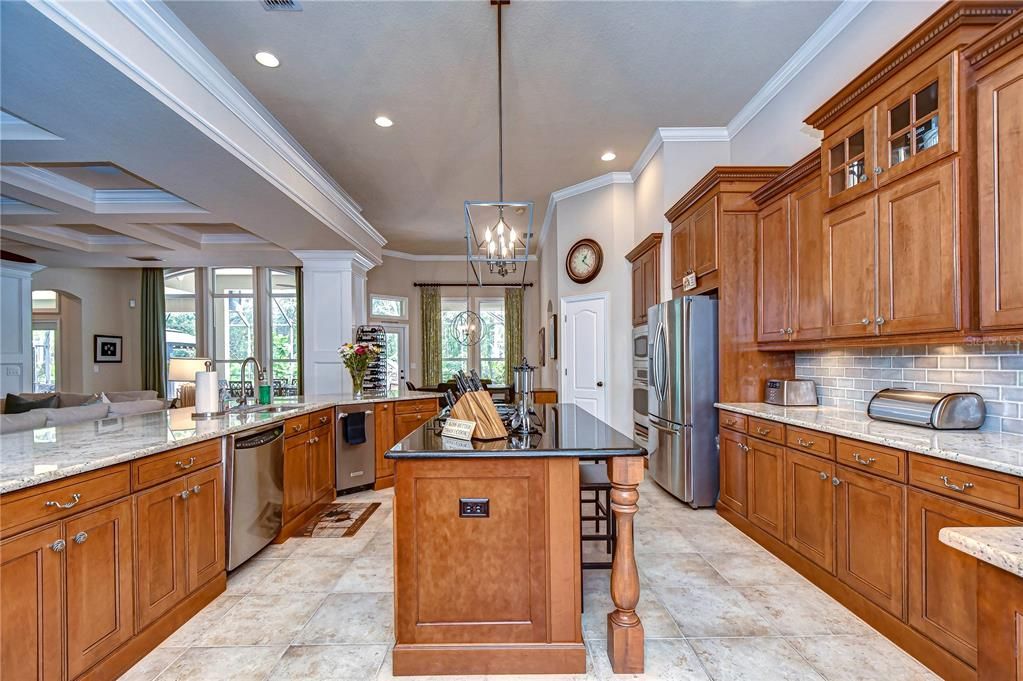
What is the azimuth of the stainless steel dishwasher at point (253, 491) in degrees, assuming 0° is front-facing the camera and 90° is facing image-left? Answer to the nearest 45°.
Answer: approximately 315°

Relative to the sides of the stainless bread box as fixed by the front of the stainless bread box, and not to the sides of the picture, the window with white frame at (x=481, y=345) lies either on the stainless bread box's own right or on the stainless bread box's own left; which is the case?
on the stainless bread box's own right

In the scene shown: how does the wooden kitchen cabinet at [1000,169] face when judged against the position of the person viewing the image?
facing the viewer and to the left of the viewer

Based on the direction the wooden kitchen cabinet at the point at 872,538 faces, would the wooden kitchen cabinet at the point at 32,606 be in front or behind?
in front

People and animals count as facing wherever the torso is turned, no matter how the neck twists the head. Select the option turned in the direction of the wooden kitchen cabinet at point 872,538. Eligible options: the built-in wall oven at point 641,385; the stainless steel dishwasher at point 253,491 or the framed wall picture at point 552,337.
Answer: the stainless steel dishwasher

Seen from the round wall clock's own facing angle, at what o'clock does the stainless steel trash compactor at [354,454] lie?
The stainless steel trash compactor is roughly at 12 o'clock from the round wall clock.

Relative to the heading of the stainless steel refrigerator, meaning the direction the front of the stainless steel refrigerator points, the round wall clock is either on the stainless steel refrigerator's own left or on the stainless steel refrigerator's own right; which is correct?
on the stainless steel refrigerator's own right

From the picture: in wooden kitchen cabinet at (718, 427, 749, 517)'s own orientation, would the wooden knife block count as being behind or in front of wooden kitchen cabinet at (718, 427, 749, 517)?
in front

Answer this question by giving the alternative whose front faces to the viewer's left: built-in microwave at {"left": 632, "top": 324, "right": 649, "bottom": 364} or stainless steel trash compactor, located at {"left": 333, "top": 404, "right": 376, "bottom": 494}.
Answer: the built-in microwave

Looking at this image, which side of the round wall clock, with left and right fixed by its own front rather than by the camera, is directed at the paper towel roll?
front
